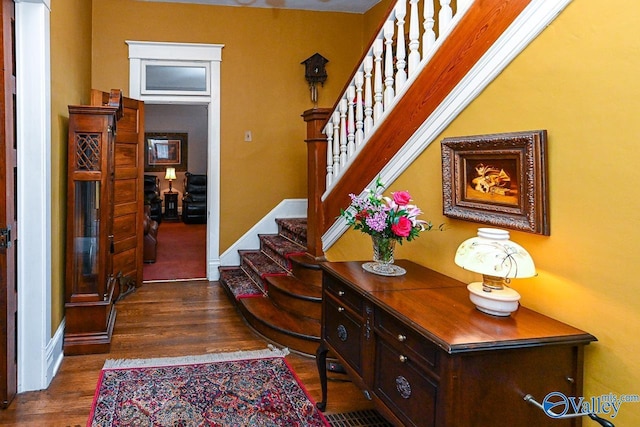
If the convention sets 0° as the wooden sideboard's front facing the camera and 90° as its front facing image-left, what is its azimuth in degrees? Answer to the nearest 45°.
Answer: approximately 45°

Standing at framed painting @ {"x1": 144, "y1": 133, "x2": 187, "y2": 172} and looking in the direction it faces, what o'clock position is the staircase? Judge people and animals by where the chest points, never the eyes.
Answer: The staircase is roughly at 12 o'clock from the framed painting.

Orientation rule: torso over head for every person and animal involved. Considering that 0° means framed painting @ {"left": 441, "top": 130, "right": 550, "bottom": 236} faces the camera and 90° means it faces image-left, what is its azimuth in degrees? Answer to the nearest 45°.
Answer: approximately 45°

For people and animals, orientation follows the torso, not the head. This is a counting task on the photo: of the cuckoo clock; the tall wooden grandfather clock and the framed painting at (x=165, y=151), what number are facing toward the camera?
2

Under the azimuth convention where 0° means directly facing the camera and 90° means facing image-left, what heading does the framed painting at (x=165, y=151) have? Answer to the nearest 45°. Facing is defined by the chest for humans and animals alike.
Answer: approximately 0°

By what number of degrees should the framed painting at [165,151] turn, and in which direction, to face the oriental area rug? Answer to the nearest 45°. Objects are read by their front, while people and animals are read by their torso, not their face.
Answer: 0° — it already faces it

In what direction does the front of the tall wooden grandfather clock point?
to the viewer's right
